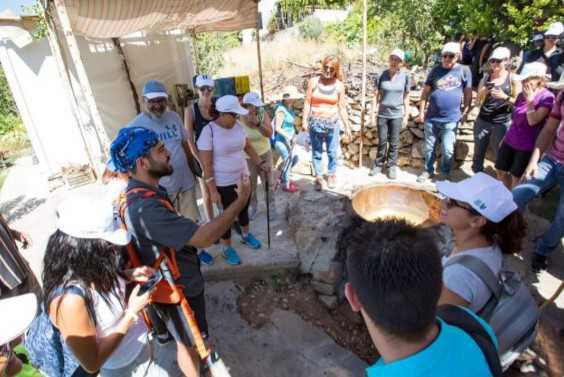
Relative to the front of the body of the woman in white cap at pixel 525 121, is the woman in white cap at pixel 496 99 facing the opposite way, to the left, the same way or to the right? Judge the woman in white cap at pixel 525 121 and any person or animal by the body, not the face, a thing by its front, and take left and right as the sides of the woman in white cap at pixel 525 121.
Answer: the same way

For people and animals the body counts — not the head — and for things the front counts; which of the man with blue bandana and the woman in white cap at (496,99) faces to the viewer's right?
the man with blue bandana

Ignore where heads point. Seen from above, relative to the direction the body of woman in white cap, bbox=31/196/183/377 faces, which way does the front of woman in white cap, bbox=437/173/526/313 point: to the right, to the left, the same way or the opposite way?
to the left

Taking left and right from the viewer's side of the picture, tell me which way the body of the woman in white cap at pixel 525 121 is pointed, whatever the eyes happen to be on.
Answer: facing the viewer and to the left of the viewer

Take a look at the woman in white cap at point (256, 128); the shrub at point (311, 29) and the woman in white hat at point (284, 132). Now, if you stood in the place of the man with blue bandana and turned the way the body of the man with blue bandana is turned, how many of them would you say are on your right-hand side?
0

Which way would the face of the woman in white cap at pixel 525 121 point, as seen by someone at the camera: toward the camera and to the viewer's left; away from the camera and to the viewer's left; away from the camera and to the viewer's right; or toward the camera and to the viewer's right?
toward the camera and to the viewer's left

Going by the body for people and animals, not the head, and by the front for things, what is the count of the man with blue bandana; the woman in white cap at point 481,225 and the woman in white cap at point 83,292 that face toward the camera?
0

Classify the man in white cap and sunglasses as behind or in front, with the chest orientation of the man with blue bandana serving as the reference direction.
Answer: in front

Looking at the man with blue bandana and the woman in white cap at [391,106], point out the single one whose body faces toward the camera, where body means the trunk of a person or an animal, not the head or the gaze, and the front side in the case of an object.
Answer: the woman in white cap

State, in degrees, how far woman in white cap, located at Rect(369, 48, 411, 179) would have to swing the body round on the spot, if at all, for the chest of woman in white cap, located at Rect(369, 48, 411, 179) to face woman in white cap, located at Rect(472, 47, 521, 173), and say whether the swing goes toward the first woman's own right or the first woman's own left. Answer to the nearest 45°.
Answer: approximately 90° to the first woman's own left

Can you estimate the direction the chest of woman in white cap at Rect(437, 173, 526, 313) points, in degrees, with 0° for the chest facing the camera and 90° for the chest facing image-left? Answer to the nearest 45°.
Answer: approximately 90°

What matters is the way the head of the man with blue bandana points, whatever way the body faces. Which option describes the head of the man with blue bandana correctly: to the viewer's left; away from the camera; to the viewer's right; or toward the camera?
to the viewer's right

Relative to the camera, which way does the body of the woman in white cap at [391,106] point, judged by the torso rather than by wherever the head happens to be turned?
toward the camera

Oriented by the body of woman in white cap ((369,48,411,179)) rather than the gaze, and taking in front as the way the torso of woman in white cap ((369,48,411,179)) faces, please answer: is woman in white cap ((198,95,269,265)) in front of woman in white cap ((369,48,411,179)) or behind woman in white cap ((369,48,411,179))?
in front

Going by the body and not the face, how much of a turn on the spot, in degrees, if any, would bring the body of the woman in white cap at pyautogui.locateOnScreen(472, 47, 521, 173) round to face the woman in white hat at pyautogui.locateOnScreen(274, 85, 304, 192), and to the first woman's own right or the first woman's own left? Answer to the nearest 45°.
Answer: approximately 45° to the first woman's own right

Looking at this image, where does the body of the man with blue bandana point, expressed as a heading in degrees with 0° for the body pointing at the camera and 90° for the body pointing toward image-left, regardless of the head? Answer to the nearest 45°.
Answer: approximately 270°

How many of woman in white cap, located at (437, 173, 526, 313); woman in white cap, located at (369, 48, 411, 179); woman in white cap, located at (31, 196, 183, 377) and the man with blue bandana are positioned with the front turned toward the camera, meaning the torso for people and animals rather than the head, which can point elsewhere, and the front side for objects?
1

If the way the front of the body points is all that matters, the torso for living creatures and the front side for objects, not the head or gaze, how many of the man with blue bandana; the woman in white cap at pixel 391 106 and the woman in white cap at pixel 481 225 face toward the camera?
1

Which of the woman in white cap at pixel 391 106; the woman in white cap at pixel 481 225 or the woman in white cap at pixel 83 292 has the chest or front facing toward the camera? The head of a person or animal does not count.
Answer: the woman in white cap at pixel 391 106
